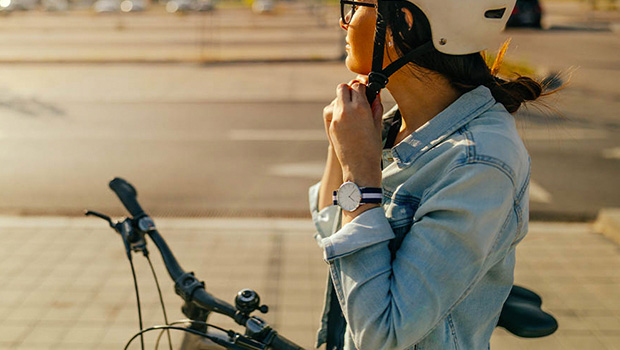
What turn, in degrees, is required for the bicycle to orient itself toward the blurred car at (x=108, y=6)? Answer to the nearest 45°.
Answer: approximately 135° to its right

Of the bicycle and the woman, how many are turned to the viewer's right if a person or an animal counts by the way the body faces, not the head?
0

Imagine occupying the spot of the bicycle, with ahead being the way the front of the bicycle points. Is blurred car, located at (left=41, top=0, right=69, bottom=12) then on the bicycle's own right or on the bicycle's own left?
on the bicycle's own right

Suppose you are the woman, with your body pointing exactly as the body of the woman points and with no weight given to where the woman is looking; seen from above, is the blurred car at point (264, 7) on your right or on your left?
on your right

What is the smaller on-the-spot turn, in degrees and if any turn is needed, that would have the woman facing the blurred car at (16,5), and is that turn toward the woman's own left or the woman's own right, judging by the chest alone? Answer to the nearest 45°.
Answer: approximately 45° to the woman's own right

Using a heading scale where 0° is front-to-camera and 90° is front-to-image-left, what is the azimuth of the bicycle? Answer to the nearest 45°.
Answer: approximately 45°

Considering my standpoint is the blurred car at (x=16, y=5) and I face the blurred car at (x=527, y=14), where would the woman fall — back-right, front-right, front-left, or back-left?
front-right

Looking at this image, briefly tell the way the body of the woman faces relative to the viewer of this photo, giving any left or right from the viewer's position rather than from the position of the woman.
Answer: facing to the left of the viewer

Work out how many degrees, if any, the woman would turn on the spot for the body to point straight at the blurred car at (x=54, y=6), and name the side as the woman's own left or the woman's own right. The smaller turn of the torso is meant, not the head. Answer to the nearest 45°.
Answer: approximately 45° to the woman's own right

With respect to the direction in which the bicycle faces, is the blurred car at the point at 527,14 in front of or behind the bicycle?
behind

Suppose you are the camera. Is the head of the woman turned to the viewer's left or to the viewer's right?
to the viewer's left
